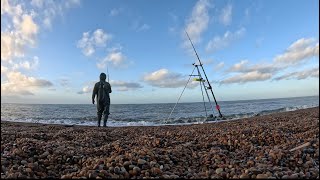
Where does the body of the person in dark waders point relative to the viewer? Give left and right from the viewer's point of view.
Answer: facing away from the viewer
